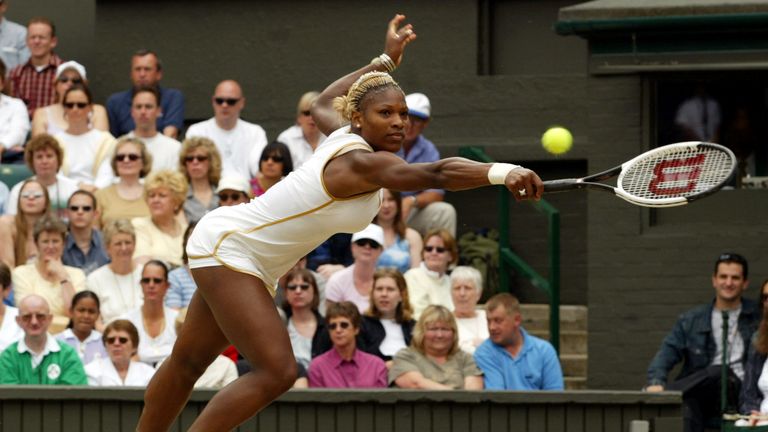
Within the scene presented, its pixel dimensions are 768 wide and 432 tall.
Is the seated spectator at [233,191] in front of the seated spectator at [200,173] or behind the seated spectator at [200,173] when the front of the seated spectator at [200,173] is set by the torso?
in front

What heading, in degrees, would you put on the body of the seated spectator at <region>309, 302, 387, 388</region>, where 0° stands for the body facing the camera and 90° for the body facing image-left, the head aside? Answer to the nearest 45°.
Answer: approximately 0°

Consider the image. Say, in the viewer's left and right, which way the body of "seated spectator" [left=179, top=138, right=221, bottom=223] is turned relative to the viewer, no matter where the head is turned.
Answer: facing the viewer

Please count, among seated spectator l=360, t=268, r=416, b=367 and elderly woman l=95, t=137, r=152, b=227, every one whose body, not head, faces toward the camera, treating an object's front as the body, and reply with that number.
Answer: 2

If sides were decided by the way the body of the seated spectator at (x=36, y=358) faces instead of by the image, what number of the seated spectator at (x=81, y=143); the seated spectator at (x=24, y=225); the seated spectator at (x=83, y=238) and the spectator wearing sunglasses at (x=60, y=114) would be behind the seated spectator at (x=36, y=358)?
4

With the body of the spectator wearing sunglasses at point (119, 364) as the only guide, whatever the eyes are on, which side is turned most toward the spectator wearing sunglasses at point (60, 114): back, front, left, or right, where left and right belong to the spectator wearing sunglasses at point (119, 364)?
back

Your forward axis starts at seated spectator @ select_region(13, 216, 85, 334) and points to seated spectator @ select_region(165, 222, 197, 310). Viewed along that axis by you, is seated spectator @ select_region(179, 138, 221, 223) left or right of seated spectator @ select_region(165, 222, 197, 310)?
left

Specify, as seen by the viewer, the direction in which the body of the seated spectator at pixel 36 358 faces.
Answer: toward the camera

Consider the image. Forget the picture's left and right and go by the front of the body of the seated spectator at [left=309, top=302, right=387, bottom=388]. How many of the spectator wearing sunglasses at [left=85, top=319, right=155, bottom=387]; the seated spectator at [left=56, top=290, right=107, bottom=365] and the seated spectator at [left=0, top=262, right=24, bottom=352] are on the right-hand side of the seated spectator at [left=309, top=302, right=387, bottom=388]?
3

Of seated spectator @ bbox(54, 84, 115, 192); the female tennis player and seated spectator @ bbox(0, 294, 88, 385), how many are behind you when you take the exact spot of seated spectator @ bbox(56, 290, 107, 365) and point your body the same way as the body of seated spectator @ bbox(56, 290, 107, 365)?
1

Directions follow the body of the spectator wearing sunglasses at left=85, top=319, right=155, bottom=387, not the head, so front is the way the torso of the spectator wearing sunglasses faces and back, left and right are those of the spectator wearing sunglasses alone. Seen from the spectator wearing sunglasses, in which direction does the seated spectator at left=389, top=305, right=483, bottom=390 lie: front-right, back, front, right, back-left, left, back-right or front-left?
left
